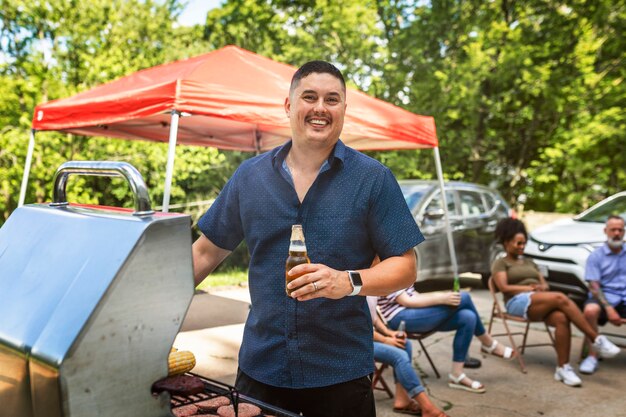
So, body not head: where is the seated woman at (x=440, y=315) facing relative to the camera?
to the viewer's right

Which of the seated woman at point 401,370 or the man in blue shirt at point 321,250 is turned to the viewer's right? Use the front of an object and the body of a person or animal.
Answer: the seated woman

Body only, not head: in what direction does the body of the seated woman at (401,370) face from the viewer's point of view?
to the viewer's right

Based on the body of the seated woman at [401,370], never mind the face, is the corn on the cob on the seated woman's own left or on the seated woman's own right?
on the seated woman's own right

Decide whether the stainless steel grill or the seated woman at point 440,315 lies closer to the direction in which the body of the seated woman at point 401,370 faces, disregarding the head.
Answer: the seated woman

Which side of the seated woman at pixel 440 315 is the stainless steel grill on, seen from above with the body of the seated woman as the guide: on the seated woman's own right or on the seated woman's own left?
on the seated woman's own right

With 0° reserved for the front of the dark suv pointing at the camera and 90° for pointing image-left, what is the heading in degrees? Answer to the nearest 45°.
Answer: approximately 45°
